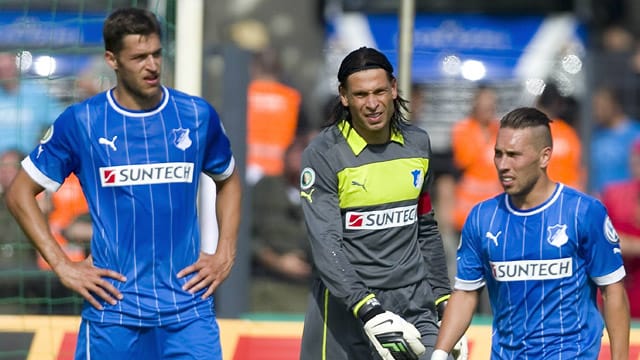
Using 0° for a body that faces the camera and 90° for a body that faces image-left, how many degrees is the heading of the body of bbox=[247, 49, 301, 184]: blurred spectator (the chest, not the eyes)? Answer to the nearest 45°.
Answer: approximately 180°

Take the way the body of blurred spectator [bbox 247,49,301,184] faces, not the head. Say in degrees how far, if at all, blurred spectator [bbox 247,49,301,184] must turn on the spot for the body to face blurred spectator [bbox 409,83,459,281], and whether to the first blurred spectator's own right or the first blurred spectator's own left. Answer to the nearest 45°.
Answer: approximately 90° to the first blurred spectator's own right

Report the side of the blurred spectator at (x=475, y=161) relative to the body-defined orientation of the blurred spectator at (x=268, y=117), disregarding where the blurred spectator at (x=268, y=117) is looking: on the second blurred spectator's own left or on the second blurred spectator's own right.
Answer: on the second blurred spectator's own right

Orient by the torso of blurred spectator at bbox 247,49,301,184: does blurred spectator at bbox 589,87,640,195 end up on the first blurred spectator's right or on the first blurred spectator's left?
on the first blurred spectator's right

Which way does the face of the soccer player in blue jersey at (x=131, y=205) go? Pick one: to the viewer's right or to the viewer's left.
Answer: to the viewer's right

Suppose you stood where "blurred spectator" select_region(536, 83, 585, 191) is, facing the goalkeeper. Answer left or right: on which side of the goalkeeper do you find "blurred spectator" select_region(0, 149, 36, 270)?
right

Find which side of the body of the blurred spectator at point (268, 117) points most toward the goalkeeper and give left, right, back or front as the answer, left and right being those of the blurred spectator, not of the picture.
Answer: back

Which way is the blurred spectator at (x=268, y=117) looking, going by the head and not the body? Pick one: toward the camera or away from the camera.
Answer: away from the camera
